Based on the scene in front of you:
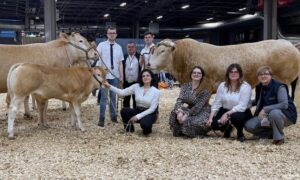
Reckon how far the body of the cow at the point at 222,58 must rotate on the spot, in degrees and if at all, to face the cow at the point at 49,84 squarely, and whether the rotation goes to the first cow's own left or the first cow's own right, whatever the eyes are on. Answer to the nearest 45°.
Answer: approximately 45° to the first cow's own left

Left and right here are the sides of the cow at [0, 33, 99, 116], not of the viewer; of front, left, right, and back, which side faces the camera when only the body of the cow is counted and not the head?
right

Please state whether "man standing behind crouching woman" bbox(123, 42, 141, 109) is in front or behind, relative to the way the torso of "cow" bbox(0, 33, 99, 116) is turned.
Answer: in front

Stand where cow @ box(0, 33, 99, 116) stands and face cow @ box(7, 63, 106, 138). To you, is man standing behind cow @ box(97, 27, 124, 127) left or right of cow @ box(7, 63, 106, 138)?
left

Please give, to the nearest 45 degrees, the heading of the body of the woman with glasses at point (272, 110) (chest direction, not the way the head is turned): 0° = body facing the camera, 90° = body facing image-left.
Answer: approximately 45°

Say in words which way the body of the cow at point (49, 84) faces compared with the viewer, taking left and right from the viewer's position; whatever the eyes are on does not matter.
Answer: facing to the right of the viewer

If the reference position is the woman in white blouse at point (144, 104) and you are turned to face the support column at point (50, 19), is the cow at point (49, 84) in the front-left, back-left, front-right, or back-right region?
front-left

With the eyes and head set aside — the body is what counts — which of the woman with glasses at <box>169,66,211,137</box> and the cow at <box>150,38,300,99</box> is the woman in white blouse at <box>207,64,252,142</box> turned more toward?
the woman with glasses

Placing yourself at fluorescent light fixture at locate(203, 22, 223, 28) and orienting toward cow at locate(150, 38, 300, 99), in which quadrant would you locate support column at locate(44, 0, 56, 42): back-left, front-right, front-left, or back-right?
front-right

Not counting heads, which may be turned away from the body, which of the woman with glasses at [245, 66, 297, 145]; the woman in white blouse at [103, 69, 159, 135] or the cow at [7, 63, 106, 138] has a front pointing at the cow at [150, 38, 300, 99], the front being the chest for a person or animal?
the cow at [7, 63, 106, 138]

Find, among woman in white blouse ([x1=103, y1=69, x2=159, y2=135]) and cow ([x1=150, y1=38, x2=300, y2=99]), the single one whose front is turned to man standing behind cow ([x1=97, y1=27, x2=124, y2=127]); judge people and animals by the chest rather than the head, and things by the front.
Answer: the cow

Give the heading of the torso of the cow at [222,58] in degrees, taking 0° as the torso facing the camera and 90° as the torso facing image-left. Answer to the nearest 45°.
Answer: approximately 90°

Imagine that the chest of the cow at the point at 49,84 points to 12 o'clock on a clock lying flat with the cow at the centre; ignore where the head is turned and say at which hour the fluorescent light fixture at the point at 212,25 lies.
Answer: The fluorescent light fixture is roughly at 10 o'clock from the cow.

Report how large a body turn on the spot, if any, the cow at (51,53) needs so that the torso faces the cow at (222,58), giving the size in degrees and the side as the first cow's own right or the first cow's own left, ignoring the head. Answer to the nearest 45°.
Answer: approximately 45° to the first cow's own right

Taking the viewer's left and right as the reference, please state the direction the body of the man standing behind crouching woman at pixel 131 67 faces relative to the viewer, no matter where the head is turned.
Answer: facing the viewer

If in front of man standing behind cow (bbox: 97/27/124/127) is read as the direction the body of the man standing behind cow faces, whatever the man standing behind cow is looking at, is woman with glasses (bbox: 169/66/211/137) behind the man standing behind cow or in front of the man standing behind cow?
in front

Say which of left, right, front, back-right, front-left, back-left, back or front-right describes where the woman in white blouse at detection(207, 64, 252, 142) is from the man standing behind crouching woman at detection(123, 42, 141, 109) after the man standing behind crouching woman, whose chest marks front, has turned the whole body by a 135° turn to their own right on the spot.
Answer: back

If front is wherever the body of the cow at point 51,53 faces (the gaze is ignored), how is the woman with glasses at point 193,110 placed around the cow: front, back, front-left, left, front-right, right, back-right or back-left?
front-right

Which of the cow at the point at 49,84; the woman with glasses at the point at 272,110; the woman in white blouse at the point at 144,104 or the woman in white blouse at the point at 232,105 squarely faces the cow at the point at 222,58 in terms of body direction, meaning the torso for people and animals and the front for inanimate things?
the cow at the point at 49,84

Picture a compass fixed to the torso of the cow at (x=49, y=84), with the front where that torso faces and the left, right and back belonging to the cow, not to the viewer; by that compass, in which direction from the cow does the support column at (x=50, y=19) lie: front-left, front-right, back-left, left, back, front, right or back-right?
left
